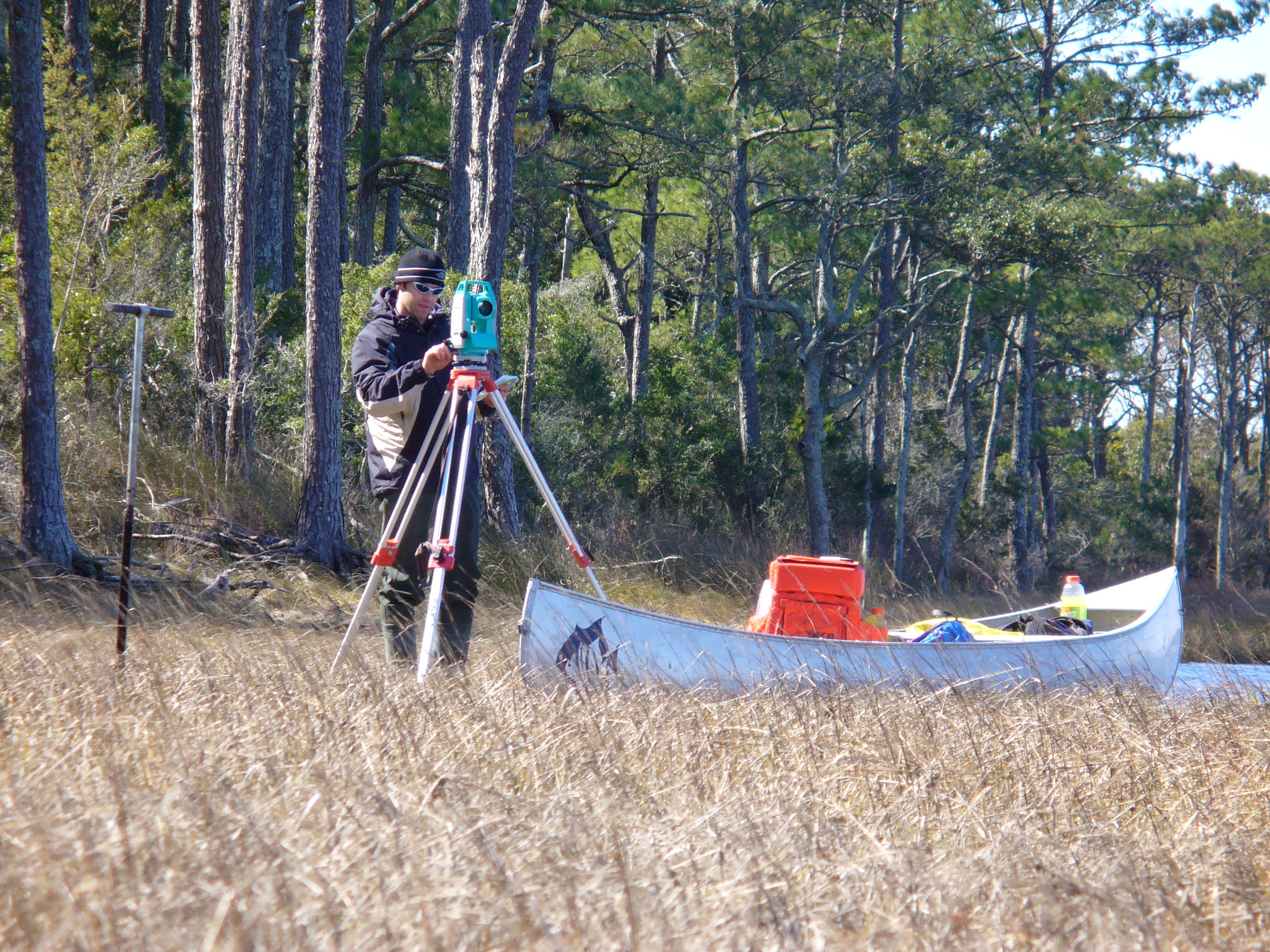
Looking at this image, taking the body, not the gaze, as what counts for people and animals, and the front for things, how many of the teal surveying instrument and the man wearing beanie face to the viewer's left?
0

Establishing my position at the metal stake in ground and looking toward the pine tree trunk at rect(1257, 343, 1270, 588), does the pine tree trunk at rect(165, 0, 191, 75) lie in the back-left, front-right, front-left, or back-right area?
front-left

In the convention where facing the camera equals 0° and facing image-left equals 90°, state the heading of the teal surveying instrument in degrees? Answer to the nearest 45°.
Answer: approximately 315°

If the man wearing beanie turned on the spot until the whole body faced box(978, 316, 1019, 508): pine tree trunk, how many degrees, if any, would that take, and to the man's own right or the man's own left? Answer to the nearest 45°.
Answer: approximately 90° to the man's own left

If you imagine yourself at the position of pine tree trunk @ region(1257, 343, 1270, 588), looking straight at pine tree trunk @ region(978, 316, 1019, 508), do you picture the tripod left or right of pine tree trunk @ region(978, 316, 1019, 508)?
left

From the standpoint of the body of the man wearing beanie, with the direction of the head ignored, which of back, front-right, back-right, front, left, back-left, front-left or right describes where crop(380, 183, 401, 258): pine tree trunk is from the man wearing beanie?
back-left
